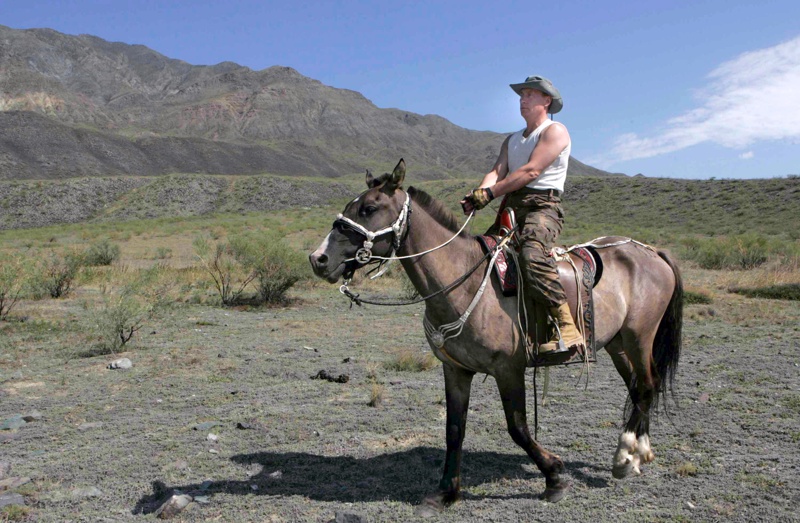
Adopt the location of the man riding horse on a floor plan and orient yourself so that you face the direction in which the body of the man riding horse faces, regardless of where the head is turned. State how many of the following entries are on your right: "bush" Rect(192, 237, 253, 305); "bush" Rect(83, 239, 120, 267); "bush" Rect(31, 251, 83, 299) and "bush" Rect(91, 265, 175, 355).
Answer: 4

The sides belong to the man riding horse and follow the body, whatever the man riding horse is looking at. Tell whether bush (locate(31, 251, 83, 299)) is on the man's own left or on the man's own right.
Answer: on the man's own right

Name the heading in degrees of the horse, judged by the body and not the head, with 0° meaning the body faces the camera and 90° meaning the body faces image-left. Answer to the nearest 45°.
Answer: approximately 45°

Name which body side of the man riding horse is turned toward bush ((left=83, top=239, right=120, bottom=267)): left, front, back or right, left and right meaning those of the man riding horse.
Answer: right

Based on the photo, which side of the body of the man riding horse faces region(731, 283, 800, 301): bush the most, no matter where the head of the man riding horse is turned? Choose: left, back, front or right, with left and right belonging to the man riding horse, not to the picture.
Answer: back

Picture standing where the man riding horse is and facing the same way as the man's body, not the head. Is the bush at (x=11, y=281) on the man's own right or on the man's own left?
on the man's own right

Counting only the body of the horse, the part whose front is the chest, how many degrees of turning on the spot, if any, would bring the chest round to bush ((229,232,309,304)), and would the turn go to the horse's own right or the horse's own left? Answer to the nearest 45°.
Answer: approximately 90° to the horse's own right

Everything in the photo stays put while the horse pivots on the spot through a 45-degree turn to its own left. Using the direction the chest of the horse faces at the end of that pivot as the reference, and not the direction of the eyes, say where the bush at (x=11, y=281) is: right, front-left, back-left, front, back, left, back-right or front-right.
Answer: back-right

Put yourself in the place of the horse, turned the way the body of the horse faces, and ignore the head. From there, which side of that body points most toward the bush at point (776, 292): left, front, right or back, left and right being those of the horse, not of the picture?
back

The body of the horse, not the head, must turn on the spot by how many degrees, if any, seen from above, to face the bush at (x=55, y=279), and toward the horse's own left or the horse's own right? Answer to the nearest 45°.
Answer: approximately 90° to the horse's own right

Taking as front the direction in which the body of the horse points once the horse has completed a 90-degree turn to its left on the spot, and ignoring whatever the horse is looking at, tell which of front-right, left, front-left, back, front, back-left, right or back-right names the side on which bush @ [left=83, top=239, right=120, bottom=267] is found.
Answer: back

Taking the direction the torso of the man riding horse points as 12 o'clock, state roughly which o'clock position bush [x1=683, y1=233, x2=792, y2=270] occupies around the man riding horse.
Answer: The bush is roughly at 5 o'clock from the man riding horse.

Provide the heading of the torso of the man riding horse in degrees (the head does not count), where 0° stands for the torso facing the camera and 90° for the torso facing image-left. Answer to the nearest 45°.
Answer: approximately 45°

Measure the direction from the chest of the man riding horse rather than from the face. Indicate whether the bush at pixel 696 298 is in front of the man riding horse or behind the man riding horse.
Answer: behind

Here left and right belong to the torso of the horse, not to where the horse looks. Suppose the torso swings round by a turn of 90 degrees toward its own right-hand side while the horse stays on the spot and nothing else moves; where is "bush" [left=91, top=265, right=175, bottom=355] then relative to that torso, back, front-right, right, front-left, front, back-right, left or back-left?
front

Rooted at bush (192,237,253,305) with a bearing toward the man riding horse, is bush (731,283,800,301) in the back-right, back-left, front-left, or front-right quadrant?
front-left
